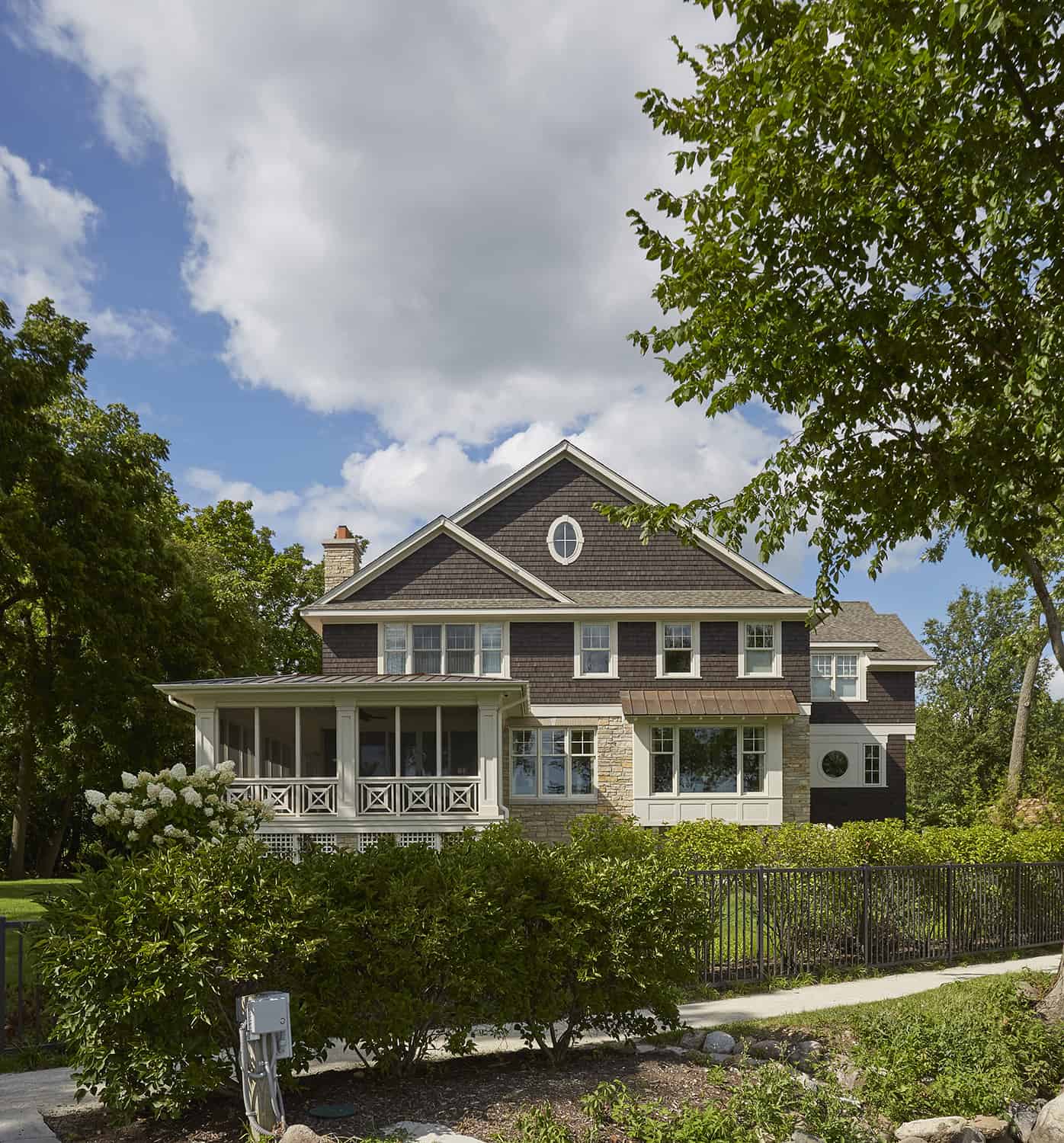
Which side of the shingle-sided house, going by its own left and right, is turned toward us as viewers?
front

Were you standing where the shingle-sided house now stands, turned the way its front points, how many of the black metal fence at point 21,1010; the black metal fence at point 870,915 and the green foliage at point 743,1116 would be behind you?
0

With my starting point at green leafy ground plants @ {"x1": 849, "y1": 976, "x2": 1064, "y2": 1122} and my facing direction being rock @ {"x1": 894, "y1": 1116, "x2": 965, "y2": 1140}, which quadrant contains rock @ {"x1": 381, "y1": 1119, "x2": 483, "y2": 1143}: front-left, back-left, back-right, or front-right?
front-right

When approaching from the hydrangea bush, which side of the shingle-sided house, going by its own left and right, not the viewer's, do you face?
front

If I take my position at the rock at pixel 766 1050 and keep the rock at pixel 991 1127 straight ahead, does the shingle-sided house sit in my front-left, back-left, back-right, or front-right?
back-left

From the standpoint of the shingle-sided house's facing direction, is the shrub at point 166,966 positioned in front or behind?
in front

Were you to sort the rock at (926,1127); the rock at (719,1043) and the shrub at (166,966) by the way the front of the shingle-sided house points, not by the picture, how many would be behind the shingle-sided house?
0

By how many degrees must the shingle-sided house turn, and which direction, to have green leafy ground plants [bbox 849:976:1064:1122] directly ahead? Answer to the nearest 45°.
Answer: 0° — it already faces it

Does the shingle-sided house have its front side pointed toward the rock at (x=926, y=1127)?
yes

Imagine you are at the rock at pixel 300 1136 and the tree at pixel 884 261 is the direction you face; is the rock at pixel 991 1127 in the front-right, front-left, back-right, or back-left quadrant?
front-right

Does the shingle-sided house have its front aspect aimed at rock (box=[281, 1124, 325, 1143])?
yes

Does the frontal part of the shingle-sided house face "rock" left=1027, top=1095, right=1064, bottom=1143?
yes

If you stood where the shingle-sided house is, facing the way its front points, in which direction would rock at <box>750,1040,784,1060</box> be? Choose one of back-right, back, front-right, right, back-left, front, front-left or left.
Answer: front
